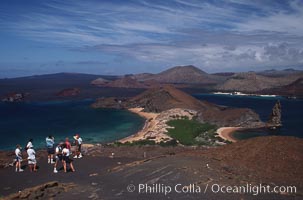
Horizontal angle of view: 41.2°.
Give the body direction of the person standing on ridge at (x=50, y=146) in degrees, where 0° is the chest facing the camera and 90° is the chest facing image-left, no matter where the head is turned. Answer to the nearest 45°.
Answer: approximately 180°

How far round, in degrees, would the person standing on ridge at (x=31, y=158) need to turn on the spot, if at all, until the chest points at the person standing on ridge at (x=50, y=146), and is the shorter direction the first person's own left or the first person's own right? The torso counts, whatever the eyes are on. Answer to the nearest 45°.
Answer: approximately 45° to the first person's own right

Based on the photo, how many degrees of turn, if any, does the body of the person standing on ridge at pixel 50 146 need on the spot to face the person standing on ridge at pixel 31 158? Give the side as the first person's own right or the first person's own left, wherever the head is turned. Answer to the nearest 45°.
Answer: approximately 135° to the first person's own left

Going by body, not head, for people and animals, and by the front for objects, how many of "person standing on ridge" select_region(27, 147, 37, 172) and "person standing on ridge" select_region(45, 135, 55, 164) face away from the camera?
2

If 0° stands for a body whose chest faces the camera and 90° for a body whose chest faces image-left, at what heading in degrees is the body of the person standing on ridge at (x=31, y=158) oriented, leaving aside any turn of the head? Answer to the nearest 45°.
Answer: approximately 180°
